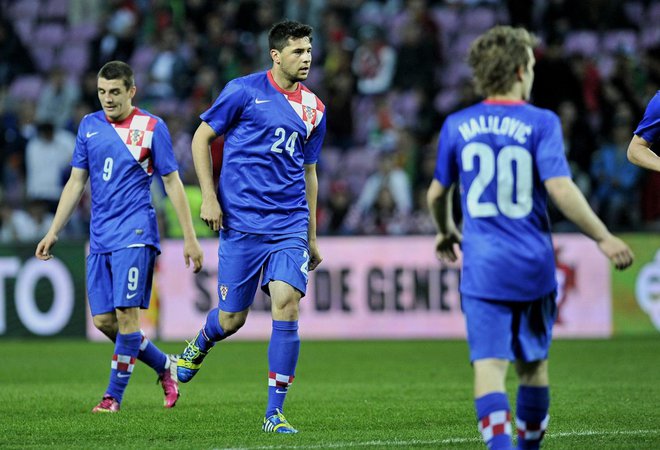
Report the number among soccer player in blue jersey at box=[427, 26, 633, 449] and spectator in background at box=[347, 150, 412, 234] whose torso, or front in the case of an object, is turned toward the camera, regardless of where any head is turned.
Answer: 1

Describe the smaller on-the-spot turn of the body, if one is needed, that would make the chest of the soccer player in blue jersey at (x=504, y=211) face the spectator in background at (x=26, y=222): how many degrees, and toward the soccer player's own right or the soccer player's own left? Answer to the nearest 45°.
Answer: approximately 45° to the soccer player's own left

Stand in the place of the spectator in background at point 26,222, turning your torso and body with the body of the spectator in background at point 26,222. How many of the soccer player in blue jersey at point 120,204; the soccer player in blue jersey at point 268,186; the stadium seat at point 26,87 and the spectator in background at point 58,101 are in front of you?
2

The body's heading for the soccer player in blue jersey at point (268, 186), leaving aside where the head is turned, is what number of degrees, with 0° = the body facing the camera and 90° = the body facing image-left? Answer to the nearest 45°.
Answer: approximately 315°

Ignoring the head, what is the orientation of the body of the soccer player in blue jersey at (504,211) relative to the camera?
away from the camera

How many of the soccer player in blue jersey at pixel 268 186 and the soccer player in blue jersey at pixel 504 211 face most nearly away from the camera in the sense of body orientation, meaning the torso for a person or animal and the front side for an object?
1

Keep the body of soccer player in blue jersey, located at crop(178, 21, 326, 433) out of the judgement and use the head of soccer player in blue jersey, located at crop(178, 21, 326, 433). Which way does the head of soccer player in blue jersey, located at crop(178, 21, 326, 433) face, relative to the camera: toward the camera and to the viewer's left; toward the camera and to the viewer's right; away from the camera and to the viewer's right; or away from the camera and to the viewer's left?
toward the camera and to the viewer's right

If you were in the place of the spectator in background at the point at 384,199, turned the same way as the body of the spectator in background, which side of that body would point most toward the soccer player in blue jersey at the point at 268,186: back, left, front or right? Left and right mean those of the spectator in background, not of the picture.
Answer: front

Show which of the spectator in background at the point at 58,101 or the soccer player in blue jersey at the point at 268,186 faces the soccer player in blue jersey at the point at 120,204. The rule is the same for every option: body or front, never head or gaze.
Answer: the spectator in background

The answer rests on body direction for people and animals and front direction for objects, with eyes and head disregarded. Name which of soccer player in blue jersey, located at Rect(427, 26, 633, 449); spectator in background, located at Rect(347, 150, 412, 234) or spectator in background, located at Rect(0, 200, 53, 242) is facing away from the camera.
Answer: the soccer player in blue jersey
